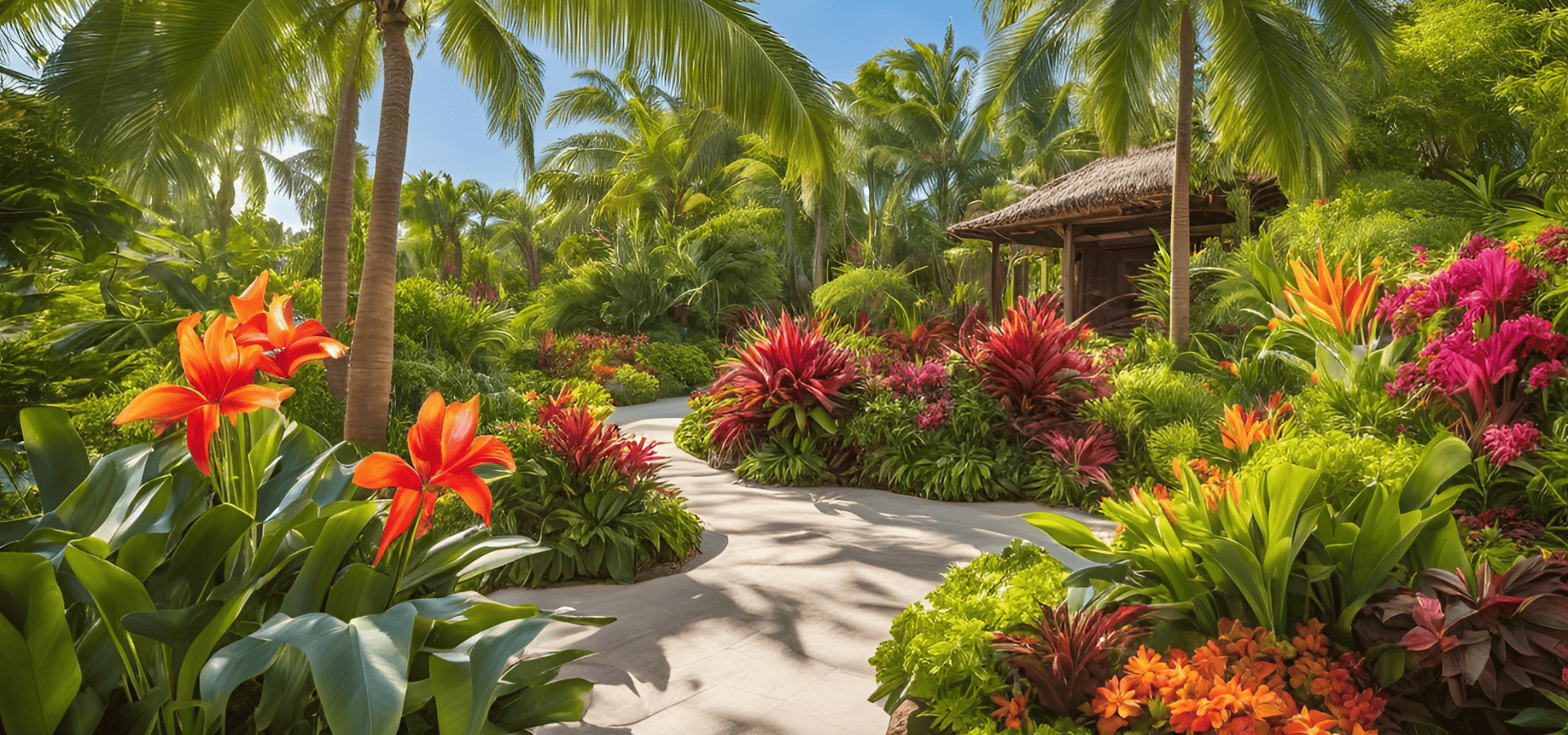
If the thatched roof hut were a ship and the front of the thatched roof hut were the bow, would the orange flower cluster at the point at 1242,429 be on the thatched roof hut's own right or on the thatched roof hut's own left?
on the thatched roof hut's own left

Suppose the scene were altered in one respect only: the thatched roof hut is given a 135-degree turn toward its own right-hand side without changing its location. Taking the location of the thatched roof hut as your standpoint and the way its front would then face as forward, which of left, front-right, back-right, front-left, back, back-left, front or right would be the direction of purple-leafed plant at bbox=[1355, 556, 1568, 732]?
back

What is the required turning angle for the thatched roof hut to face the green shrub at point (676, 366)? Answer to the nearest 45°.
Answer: approximately 45° to its right

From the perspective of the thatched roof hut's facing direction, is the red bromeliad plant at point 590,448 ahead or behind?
ahead

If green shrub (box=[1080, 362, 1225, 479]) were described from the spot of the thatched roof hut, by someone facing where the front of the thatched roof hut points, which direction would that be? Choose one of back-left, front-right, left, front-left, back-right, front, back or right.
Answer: front-left

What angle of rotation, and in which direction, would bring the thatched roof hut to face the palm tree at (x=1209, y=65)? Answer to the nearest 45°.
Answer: approximately 45° to its left

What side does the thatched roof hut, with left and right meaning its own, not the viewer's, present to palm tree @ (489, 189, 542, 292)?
right

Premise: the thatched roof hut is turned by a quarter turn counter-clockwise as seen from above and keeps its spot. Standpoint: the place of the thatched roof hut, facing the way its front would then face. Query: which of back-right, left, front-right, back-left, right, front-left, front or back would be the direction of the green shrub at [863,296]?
back

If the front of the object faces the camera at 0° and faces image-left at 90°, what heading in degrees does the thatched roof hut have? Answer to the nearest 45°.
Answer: approximately 45°

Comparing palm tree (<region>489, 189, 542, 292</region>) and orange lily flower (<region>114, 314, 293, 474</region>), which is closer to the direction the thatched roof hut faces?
the orange lily flower

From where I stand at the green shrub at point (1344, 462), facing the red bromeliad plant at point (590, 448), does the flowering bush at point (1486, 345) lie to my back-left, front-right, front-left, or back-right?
back-right

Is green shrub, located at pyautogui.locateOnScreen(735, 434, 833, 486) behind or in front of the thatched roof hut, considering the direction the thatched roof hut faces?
in front

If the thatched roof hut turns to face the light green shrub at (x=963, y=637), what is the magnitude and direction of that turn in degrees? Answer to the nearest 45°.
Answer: approximately 45° to its left

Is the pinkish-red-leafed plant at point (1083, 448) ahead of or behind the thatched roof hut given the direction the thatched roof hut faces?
ahead

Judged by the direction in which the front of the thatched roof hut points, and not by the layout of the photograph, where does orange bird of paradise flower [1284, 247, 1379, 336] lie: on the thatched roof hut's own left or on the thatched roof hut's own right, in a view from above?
on the thatched roof hut's own left
